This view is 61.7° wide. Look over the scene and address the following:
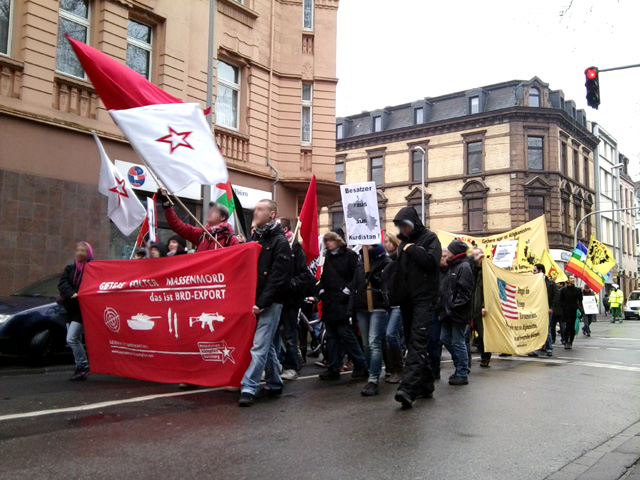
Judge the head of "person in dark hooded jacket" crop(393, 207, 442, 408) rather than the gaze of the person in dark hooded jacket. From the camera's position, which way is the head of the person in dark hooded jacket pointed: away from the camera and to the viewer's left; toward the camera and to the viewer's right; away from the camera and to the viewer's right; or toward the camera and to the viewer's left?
toward the camera and to the viewer's left

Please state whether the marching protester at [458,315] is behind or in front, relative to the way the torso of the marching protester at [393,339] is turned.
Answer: behind

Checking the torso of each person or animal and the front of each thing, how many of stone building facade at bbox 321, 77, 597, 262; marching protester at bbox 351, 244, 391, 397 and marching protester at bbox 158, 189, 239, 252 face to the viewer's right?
0

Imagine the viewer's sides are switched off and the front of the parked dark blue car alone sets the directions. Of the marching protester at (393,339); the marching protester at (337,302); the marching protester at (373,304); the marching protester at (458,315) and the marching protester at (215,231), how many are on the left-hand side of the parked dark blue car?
5

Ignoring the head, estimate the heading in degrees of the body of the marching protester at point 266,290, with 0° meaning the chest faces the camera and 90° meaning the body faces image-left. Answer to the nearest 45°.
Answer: approximately 45°

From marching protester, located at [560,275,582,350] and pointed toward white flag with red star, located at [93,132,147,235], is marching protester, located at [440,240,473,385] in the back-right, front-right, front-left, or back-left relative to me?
front-left

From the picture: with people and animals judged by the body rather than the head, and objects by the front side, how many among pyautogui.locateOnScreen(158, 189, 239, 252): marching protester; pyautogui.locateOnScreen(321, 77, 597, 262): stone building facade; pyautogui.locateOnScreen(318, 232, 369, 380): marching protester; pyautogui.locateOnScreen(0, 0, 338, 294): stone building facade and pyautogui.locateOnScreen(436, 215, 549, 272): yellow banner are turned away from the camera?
0

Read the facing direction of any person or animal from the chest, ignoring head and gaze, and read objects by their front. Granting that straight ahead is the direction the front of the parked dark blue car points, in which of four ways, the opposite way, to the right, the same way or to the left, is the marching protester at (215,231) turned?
the same way

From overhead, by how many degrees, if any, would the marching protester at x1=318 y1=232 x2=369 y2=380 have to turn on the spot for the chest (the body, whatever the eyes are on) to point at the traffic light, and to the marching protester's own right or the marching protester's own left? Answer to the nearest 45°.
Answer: approximately 180°

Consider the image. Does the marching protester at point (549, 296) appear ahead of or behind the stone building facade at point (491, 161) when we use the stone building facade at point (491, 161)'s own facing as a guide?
ahead

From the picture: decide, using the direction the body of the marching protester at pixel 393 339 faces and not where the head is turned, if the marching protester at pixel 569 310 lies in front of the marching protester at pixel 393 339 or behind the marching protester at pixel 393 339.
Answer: behind

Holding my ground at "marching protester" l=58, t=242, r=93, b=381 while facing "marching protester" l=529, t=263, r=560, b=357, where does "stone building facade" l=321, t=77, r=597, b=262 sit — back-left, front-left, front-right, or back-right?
front-left

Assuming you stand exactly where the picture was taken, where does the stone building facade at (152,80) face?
facing the viewer and to the right of the viewer

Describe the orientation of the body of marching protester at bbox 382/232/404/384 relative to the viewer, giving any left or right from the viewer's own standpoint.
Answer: facing the viewer and to the left of the viewer

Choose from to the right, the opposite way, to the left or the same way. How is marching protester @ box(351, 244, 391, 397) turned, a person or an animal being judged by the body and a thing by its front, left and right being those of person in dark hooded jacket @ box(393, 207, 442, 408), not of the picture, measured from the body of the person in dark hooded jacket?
the same way

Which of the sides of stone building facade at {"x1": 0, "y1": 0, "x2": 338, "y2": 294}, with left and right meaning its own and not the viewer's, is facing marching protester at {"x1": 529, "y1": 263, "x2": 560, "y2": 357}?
front

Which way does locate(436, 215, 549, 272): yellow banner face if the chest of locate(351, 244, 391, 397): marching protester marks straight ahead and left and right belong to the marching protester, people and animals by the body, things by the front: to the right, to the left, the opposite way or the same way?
the same way

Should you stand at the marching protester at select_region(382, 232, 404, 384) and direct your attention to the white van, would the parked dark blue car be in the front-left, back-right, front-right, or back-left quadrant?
back-left

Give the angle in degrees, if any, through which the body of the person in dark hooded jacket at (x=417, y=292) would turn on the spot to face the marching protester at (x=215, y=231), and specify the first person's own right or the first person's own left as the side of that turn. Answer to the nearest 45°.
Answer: approximately 45° to the first person's own right
